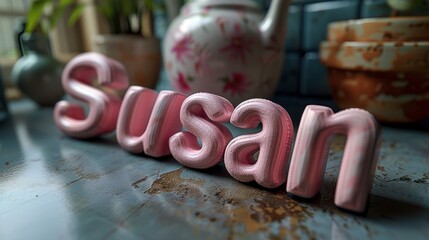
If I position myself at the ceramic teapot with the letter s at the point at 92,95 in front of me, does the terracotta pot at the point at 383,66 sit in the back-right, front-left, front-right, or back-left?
back-left

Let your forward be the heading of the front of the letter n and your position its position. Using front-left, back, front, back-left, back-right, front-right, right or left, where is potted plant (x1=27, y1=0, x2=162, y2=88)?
right

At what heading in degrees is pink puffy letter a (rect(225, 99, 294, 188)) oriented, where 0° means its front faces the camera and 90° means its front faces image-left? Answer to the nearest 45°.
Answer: approximately 45°

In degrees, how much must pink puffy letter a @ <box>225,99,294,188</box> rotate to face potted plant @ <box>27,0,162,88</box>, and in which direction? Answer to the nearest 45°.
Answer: approximately 90° to its right

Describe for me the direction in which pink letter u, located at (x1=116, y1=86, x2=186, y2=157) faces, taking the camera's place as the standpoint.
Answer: facing the viewer and to the left of the viewer

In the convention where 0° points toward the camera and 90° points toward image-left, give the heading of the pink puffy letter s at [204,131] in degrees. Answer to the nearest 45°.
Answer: approximately 45°
